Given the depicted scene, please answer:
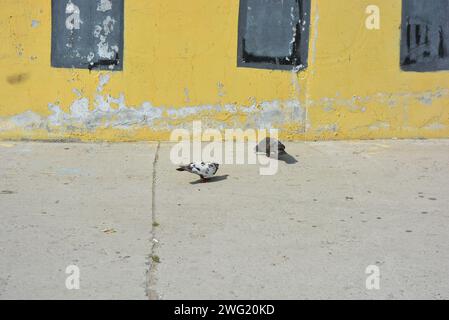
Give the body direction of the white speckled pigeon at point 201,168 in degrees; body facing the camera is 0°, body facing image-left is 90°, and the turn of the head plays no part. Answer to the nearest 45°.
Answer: approximately 270°

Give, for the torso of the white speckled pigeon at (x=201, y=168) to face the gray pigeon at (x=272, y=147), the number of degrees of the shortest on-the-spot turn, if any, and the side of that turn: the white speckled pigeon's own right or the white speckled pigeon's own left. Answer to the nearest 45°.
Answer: approximately 45° to the white speckled pigeon's own left
